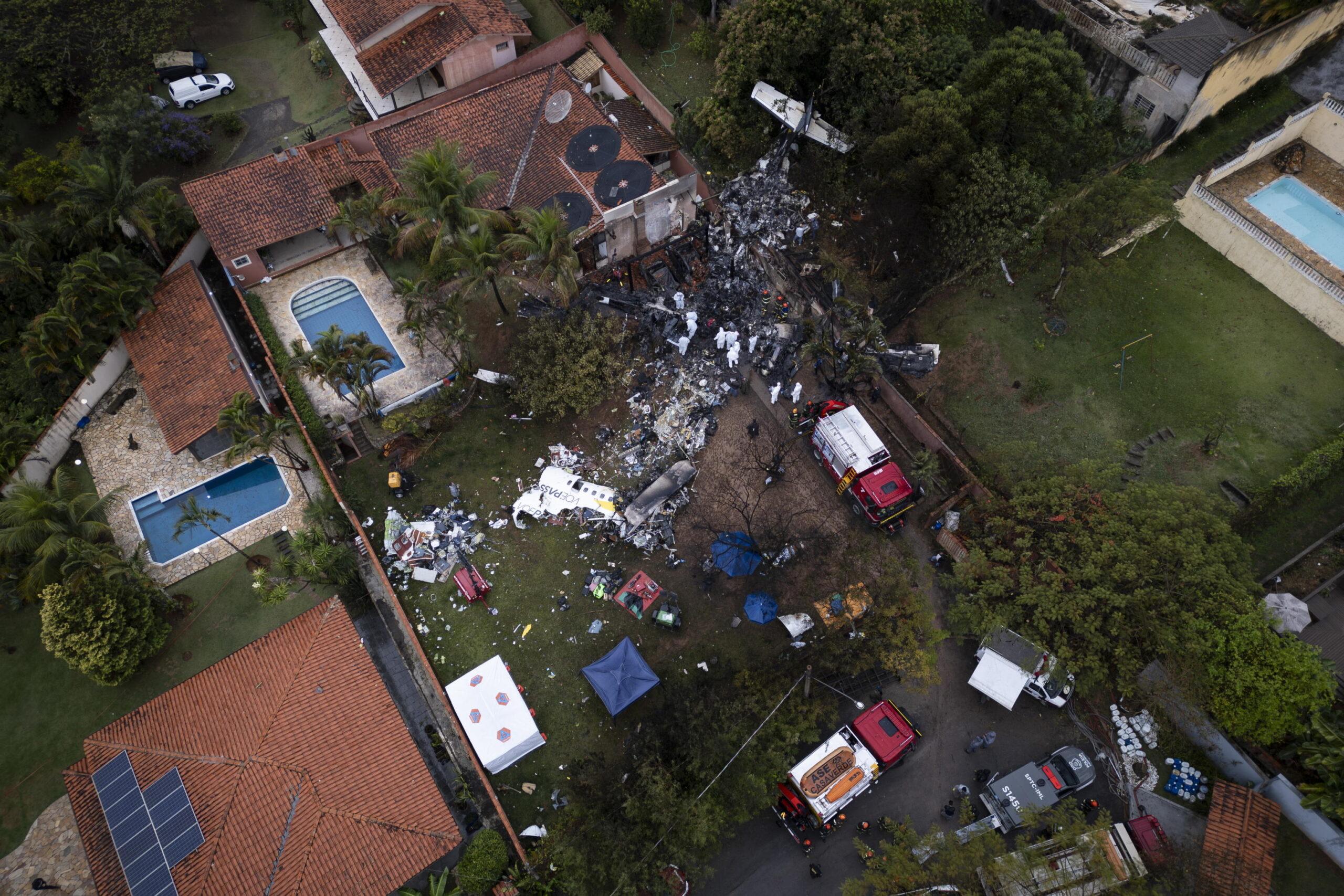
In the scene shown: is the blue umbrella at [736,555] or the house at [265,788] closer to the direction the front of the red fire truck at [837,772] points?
the blue umbrella

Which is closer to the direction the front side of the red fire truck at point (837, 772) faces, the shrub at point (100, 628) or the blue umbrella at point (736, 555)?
the blue umbrella

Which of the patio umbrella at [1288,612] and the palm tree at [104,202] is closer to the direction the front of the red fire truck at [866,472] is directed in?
the patio umbrella

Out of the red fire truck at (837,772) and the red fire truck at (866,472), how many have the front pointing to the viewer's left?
0

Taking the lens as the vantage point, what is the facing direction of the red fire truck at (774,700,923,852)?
facing away from the viewer and to the right of the viewer

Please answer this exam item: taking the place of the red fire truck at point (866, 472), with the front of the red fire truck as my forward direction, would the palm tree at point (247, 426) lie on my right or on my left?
on my right

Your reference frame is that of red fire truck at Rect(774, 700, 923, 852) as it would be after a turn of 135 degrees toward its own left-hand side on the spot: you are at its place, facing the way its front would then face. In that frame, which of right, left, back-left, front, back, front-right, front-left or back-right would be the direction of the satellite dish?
front-right

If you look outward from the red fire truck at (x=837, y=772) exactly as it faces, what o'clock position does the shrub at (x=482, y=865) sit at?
The shrub is roughly at 6 o'clock from the red fire truck.

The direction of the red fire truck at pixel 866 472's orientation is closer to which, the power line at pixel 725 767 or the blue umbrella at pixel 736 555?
the power line

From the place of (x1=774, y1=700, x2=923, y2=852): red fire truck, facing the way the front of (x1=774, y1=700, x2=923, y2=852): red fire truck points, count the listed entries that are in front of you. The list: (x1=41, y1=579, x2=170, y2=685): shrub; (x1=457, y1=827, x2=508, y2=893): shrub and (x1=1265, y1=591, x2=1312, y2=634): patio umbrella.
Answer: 1

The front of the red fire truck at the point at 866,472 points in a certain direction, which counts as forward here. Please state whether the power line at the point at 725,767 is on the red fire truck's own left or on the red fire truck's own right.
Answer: on the red fire truck's own right

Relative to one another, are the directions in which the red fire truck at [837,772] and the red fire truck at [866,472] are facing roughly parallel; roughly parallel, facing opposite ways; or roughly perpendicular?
roughly perpendicular

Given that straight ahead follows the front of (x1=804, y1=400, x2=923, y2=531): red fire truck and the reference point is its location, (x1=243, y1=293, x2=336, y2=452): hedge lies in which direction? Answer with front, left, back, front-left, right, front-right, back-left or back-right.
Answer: back-right

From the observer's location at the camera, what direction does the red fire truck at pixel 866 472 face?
facing the viewer and to the right of the viewer

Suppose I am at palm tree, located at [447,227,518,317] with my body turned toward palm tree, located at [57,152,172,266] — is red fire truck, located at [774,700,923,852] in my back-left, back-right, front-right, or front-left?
back-left
